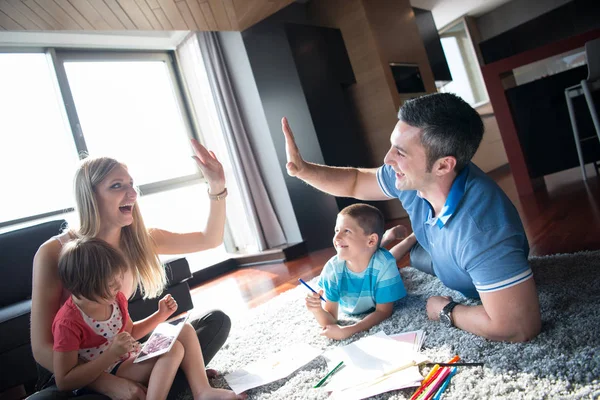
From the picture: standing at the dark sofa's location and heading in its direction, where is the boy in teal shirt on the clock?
The boy in teal shirt is roughly at 12 o'clock from the dark sofa.

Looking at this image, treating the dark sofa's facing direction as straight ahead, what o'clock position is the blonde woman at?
The blonde woman is roughly at 1 o'clock from the dark sofa.

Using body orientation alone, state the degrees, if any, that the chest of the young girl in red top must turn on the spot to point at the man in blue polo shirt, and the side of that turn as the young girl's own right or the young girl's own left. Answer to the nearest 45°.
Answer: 0° — they already face them

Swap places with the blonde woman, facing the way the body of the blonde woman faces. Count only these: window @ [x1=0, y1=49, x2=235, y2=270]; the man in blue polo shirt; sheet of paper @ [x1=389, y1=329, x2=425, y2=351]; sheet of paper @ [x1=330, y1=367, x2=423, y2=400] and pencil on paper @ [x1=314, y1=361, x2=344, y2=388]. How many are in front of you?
4

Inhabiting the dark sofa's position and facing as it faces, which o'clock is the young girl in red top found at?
The young girl in red top is roughly at 1 o'clock from the dark sofa.

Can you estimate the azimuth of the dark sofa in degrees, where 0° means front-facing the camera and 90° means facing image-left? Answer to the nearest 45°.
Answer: approximately 315°

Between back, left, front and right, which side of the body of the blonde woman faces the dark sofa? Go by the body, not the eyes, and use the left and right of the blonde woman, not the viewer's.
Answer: back

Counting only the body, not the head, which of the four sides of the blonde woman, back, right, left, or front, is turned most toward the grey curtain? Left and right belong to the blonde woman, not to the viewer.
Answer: left
